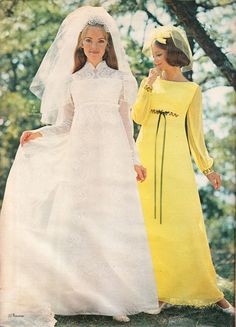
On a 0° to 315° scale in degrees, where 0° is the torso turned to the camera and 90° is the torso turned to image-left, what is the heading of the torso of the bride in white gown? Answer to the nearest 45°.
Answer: approximately 0°
